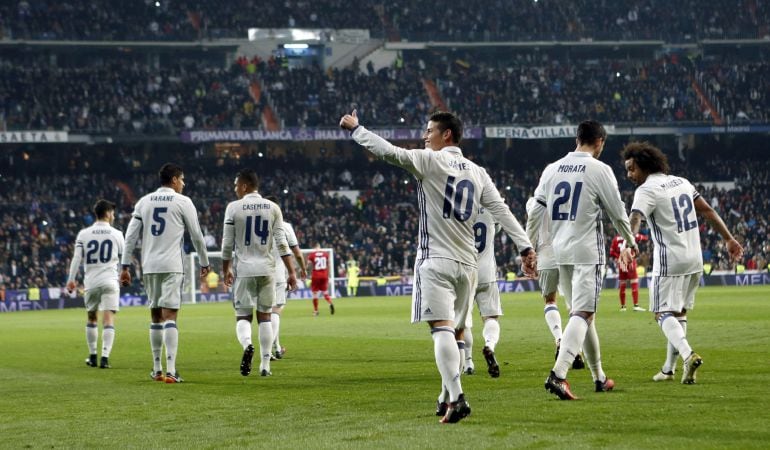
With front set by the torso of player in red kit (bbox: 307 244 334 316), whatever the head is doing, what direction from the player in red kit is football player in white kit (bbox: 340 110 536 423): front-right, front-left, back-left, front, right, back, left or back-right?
back

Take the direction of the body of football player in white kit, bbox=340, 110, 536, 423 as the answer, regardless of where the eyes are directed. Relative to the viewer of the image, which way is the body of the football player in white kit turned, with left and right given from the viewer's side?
facing away from the viewer and to the left of the viewer

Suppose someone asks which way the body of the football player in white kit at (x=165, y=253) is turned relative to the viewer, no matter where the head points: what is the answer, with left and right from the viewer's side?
facing away from the viewer

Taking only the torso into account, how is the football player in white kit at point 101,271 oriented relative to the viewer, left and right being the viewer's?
facing away from the viewer

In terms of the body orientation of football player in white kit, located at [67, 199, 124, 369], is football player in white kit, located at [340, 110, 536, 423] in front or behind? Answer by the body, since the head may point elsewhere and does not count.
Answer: behind

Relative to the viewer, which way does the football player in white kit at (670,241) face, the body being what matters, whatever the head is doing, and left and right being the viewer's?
facing away from the viewer and to the left of the viewer

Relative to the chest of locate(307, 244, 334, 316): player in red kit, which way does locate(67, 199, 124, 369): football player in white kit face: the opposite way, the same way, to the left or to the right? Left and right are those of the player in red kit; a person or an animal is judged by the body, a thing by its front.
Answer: the same way

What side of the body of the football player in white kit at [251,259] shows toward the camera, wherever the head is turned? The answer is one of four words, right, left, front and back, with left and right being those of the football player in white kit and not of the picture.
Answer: back

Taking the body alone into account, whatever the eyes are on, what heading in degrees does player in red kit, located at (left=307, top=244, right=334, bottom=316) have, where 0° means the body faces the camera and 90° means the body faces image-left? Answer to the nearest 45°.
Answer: approximately 180°

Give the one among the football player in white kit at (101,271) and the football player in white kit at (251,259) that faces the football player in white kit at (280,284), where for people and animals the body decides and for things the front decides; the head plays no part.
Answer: the football player in white kit at (251,259)

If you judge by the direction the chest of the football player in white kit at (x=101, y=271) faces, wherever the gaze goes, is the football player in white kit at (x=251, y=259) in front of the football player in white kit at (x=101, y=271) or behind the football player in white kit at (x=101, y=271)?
behind
